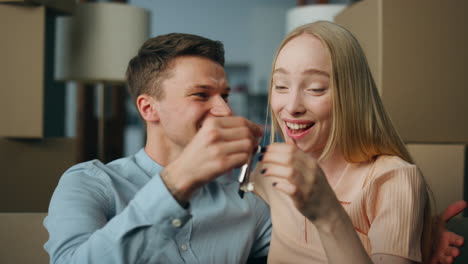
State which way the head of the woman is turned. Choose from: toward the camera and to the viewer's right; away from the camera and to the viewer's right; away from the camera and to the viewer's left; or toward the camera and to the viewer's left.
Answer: toward the camera and to the viewer's left

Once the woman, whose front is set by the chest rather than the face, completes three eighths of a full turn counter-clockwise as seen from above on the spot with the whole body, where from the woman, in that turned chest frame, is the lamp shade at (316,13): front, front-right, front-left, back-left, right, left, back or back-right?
left

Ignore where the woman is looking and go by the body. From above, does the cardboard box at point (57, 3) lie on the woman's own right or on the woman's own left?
on the woman's own right

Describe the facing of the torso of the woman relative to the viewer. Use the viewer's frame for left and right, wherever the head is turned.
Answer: facing the viewer and to the left of the viewer

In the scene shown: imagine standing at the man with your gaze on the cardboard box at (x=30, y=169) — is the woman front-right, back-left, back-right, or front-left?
back-right

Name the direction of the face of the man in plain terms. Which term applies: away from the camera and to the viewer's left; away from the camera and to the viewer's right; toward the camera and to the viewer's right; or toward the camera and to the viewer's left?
toward the camera and to the viewer's right

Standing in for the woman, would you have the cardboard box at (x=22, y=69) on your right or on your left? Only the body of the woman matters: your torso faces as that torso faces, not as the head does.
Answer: on your right
